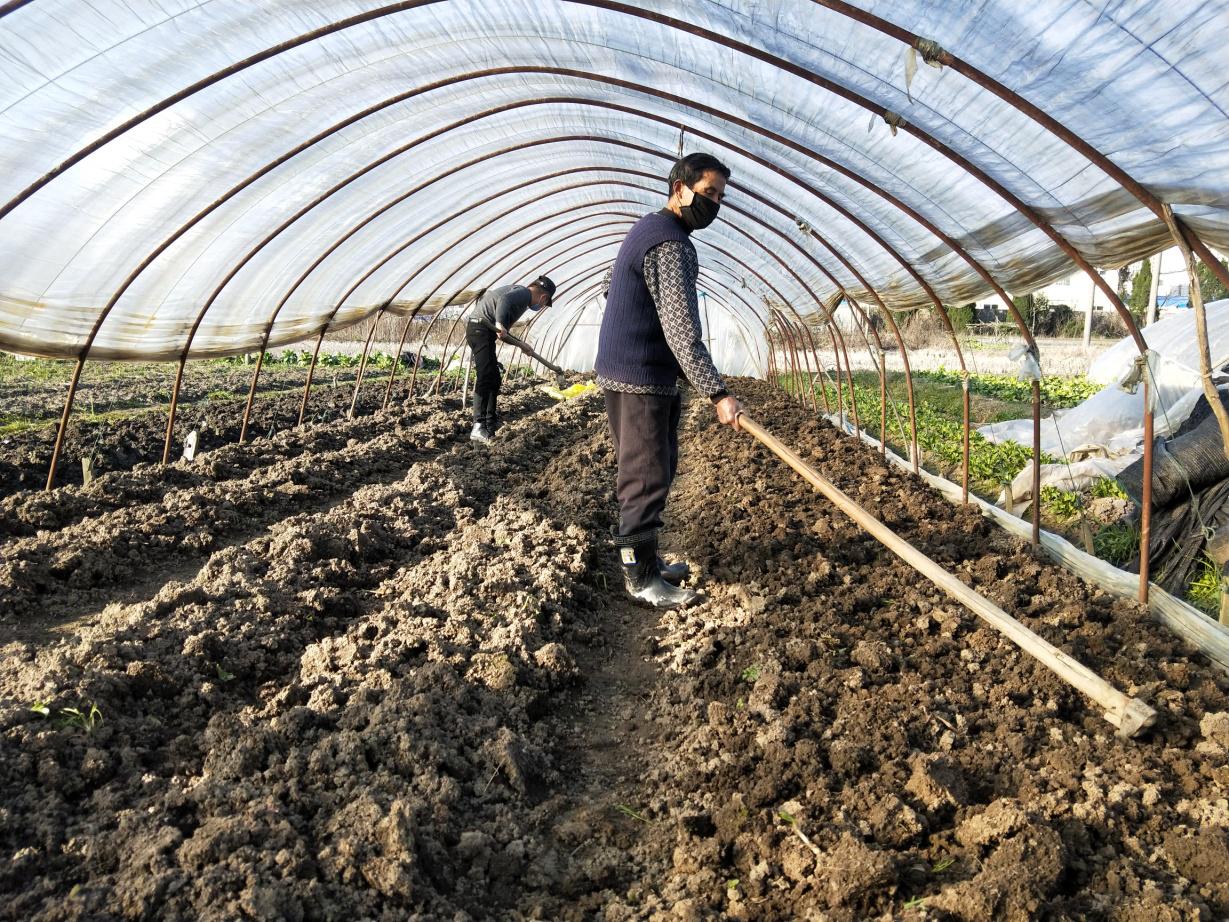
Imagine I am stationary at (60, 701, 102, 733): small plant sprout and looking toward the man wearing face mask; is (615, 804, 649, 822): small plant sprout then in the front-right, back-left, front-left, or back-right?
front-right

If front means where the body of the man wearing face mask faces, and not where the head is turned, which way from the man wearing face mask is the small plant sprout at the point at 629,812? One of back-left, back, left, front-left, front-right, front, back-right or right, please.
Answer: right

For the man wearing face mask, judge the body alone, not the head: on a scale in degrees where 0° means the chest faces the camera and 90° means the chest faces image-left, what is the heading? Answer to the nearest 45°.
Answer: approximately 270°

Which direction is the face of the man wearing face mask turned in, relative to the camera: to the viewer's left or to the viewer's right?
to the viewer's right

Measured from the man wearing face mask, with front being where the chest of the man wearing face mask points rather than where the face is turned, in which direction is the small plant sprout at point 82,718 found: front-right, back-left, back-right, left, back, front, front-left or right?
back-right

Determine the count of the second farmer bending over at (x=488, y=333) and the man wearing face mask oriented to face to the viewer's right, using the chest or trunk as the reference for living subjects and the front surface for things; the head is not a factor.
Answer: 2

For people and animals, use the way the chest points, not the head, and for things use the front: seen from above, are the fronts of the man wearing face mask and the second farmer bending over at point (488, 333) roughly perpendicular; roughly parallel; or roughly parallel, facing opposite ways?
roughly parallel

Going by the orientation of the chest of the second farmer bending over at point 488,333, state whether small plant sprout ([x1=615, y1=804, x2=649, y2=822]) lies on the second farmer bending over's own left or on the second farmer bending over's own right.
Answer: on the second farmer bending over's own right

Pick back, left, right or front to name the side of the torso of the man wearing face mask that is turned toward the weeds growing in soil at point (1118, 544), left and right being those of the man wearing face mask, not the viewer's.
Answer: front

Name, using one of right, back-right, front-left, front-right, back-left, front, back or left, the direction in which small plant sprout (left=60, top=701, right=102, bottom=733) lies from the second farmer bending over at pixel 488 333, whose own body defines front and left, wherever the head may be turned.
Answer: right

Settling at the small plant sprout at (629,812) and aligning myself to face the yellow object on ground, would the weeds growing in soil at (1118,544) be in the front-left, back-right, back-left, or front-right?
front-right

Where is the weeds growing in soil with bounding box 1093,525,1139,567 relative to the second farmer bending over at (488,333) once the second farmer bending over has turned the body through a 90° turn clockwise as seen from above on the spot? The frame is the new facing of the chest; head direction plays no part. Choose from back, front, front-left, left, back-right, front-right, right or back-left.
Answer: front-left

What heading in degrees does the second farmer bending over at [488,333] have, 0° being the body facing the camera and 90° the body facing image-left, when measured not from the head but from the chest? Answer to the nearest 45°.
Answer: approximately 270°

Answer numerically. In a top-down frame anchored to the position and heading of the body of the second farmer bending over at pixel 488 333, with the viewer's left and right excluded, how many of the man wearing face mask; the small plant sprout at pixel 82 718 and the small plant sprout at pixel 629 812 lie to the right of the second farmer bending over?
3

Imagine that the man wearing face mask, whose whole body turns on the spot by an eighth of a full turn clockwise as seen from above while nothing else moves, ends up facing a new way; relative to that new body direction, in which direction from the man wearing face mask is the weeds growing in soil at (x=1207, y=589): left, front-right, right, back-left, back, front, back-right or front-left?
front-left
